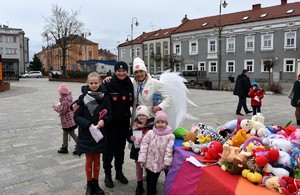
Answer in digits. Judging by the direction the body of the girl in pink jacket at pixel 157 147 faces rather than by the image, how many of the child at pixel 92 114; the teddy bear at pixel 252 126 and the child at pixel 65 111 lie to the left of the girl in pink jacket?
1

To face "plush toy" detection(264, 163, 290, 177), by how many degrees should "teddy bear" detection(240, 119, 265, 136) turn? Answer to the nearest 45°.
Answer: approximately 45° to its left

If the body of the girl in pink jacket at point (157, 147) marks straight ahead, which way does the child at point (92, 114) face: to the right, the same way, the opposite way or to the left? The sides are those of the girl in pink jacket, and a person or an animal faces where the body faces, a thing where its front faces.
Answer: the same way

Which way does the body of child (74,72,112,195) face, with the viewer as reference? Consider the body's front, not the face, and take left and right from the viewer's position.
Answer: facing the viewer

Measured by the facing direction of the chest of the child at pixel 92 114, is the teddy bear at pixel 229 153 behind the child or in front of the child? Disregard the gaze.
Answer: in front

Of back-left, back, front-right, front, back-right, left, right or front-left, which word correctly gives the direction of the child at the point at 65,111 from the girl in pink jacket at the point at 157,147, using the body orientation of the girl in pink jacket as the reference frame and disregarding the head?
back-right

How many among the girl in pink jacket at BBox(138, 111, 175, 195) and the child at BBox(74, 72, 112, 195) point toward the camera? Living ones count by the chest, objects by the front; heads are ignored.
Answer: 2

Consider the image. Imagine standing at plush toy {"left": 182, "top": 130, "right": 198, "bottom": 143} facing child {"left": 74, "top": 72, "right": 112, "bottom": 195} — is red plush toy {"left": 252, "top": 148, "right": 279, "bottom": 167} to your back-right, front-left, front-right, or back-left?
back-left

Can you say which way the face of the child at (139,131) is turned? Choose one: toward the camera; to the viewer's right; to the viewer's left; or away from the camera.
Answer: toward the camera

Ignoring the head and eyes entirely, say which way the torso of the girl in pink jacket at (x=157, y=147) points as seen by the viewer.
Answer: toward the camera

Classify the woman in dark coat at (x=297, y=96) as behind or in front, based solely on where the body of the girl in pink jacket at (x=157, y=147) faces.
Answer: behind
